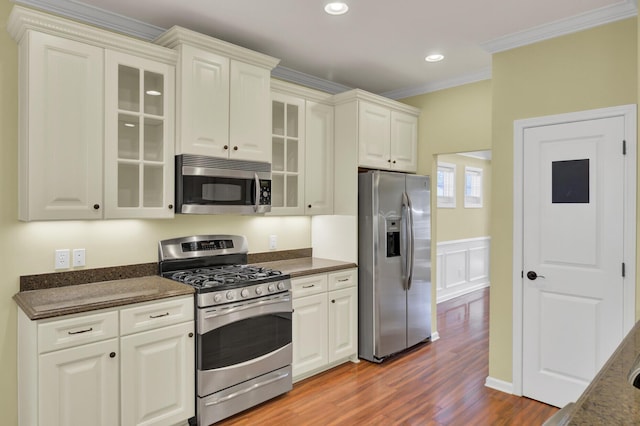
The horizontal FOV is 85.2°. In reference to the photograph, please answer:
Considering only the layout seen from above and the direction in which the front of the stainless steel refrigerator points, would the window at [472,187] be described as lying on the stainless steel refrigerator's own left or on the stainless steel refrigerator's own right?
on the stainless steel refrigerator's own left

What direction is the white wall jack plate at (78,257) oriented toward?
toward the camera

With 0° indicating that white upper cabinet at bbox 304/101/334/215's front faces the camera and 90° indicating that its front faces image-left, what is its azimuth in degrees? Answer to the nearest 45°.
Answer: approximately 315°

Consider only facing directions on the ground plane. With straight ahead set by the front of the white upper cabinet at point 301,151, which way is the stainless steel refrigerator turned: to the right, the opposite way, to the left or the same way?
the same way

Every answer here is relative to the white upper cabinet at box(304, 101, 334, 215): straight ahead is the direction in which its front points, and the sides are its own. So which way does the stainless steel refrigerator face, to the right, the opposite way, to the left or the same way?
the same way

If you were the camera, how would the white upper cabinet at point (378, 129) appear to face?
facing the viewer and to the right of the viewer

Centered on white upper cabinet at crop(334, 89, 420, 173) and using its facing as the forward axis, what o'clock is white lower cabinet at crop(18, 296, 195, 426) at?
The white lower cabinet is roughly at 3 o'clock from the white upper cabinet.

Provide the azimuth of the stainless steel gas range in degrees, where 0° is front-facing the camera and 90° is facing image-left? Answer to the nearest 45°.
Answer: approximately 315°

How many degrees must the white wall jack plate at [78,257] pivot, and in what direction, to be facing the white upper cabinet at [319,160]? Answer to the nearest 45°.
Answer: approximately 90° to its left

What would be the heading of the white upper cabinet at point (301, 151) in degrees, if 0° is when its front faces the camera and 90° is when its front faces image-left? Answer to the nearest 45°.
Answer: approximately 315°

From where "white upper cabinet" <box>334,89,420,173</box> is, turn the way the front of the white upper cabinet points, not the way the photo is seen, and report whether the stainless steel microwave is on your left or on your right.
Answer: on your right

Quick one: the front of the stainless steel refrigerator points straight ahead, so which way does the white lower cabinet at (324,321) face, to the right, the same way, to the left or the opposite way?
the same way

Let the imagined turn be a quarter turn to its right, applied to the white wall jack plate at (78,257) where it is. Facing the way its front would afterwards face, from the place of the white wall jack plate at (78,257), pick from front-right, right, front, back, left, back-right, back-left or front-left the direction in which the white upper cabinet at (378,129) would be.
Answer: back

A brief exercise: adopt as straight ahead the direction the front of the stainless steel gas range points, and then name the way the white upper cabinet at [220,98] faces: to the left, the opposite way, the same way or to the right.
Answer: the same way

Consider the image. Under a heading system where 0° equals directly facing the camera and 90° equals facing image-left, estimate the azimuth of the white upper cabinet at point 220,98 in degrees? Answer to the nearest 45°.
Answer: approximately 315°

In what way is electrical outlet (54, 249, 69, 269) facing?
toward the camera

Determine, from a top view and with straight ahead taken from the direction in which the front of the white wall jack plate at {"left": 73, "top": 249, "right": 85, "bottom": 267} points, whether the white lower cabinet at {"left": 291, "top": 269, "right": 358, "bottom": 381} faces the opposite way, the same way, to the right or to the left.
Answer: the same way

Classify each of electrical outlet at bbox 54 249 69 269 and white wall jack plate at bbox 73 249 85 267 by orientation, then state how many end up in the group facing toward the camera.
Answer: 2
